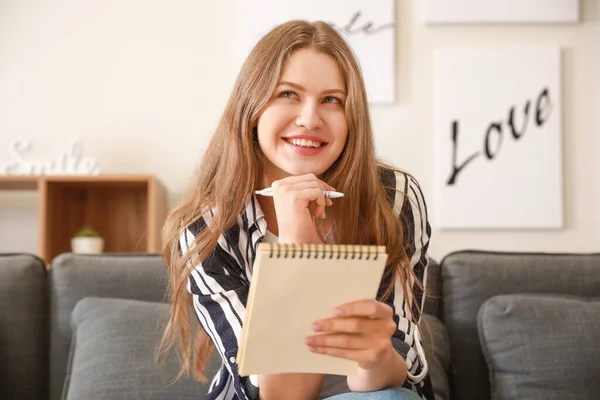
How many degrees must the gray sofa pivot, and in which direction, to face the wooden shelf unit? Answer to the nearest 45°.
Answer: approximately 135° to its right

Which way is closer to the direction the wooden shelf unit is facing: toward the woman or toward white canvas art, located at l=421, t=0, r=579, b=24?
the woman

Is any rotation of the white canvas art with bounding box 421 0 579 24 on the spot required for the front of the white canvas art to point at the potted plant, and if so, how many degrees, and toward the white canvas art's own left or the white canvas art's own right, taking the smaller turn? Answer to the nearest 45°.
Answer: approximately 45° to the white canvas art's own right

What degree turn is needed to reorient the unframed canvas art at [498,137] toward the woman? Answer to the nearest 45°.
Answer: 0° — it already faces them

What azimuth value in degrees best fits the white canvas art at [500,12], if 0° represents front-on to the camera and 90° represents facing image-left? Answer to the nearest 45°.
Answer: approximately 0°

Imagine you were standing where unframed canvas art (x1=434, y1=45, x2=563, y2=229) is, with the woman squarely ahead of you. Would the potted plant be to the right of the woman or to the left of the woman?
right
